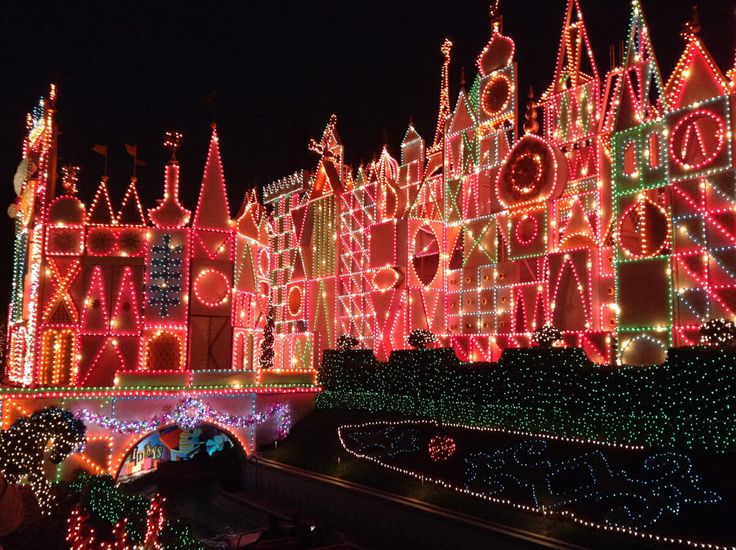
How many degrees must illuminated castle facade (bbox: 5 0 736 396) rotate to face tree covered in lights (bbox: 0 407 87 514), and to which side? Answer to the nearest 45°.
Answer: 0° — it already faces it

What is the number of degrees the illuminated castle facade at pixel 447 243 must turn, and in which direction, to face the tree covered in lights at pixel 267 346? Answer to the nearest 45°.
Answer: approximately 90° to its right

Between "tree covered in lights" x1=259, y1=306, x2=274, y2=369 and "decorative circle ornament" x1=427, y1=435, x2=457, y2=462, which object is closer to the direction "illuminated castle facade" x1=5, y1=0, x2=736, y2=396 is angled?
the decorative circle ornament

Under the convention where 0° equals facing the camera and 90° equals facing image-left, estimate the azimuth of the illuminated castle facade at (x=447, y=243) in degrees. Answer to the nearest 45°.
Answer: approximately 45°

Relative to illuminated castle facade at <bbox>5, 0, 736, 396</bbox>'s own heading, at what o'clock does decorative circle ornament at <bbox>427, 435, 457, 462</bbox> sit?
The decorative circle ornament is roughly at 11 o'clock from the illuminated castle facade.

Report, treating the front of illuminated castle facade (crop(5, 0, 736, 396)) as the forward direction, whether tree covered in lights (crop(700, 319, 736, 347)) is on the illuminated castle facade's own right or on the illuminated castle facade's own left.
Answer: on the illuminated castle facade's own left

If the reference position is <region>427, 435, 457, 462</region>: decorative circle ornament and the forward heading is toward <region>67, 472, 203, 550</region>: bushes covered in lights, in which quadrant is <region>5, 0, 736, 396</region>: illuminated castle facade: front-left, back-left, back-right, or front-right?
back-right
